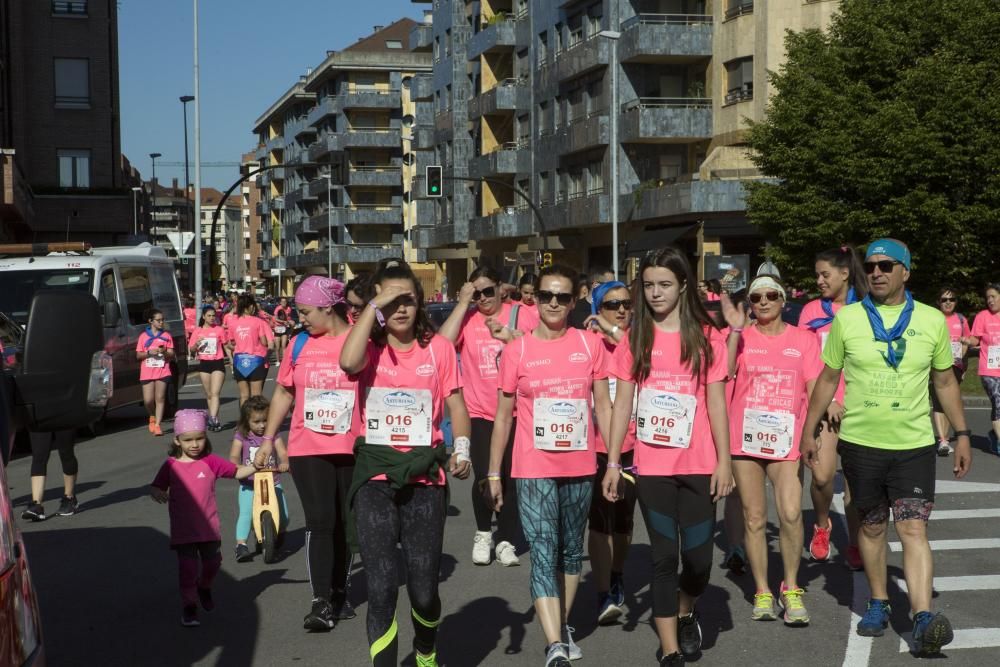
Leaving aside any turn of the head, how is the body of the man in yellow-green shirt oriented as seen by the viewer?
toward the camera

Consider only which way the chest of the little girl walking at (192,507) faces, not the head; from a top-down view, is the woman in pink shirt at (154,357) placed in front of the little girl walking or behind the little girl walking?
behind

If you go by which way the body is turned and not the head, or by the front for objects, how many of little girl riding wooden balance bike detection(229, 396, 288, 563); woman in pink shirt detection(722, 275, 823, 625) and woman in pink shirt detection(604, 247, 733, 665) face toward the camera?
3

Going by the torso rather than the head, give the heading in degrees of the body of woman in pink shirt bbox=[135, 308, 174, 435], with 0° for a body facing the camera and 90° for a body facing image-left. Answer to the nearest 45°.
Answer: approximately 0°

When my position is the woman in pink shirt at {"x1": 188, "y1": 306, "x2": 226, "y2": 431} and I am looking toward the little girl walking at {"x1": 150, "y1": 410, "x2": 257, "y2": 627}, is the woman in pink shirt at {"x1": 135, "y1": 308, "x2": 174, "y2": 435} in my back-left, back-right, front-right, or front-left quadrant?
front-right

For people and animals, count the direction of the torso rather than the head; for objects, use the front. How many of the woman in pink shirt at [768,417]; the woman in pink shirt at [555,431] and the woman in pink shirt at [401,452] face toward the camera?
3

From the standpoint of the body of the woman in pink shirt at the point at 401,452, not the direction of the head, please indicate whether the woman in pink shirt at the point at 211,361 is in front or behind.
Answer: behind

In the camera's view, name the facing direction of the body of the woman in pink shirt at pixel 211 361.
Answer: toward the camera

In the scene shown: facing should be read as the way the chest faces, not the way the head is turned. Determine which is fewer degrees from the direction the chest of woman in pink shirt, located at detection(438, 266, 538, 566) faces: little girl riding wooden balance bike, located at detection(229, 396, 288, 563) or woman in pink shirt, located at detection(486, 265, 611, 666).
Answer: the woman in pink shirt

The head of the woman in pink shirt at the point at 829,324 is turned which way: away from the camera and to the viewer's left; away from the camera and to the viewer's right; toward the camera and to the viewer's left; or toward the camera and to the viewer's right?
toward the camera and to the viewer's left

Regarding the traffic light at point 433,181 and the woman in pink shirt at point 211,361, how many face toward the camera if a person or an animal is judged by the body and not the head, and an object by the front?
2

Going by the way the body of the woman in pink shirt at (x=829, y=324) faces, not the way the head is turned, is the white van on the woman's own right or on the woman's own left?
on the woman's own right

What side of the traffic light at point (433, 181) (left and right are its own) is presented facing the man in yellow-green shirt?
front
